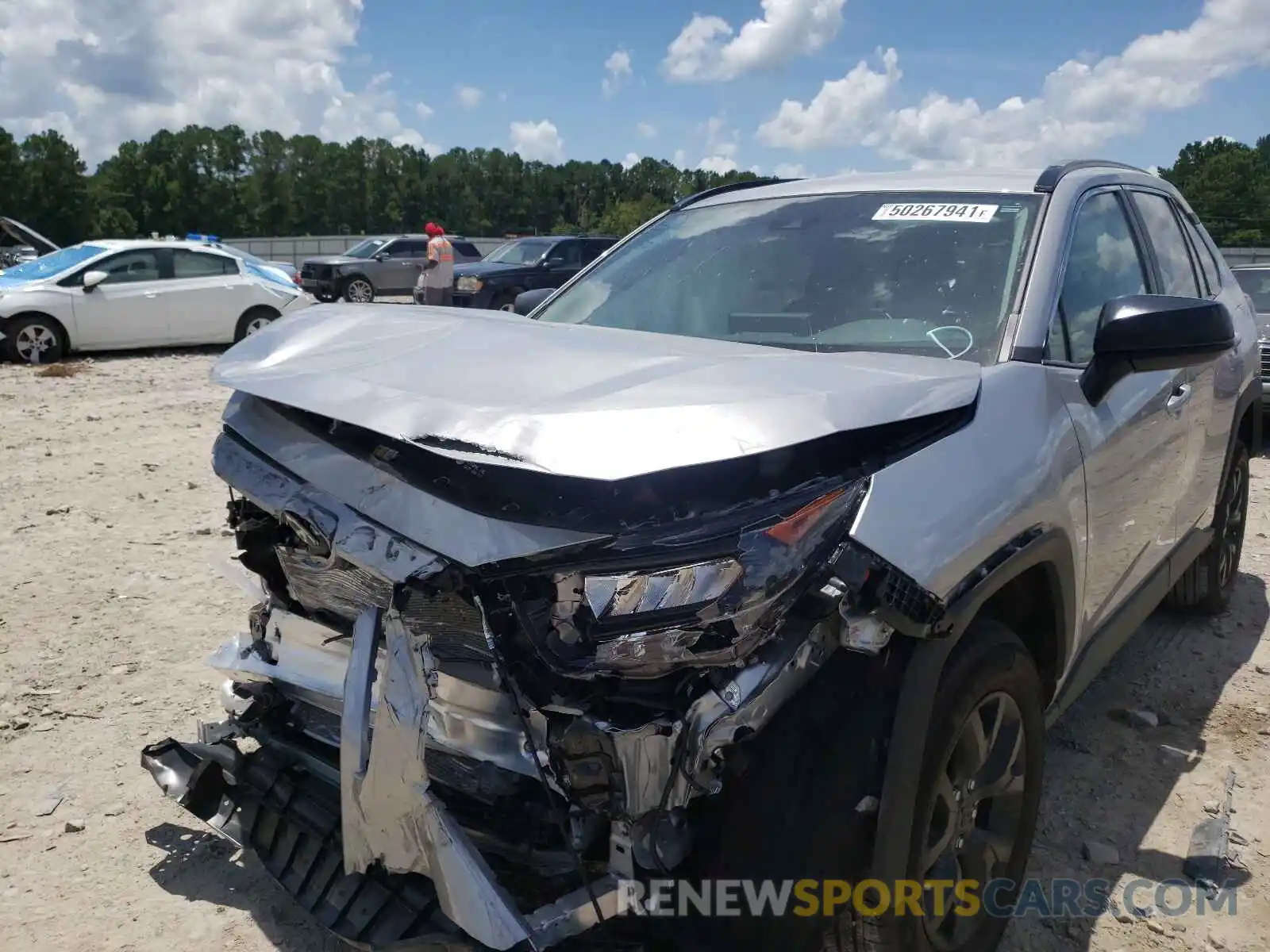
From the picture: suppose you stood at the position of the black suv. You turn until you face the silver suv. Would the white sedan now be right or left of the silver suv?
right

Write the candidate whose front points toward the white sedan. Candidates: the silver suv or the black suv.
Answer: the black suv

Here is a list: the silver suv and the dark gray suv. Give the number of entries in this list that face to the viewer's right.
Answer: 0

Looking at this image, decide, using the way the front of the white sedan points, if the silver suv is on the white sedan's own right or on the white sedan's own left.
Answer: on the white sedan's own left

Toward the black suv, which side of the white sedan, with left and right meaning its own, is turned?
back

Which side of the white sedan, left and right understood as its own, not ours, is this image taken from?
left

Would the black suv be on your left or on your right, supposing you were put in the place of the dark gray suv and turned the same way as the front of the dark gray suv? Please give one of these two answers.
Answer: on your left

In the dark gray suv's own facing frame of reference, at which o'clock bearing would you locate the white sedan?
The white sedan is roughly at 11 o'clock from the dark gray suv.

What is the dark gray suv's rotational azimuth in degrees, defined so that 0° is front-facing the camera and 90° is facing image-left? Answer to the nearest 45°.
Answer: approximately 45°

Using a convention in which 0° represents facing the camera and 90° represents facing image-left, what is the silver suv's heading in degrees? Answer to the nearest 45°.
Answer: approximately 45°

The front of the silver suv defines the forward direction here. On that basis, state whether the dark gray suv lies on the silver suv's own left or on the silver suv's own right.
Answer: on the silver suv's own right

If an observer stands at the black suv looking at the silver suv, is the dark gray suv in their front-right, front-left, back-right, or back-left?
back-right

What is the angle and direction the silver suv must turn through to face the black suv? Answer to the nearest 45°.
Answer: approximately 135° to its right
